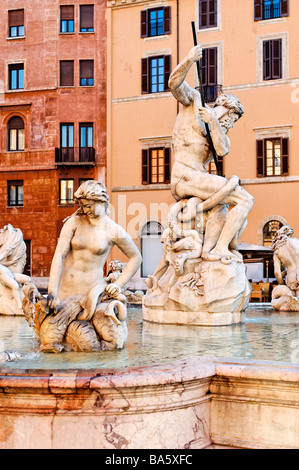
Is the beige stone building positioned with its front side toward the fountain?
yes

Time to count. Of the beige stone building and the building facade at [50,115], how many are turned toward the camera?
2

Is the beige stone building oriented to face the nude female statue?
yes

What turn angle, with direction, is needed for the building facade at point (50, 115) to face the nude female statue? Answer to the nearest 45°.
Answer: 0° — it already faces it

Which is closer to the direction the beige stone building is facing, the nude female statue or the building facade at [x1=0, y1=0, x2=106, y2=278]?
the nude female statue

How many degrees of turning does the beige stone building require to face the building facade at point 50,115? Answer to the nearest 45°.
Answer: approximately 90° to its right

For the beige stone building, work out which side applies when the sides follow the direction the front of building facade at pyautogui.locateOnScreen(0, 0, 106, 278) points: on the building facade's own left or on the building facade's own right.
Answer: on the building facade's own left

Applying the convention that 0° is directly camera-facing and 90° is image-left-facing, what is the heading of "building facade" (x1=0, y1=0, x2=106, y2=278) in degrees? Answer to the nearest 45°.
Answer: approximately 0°
